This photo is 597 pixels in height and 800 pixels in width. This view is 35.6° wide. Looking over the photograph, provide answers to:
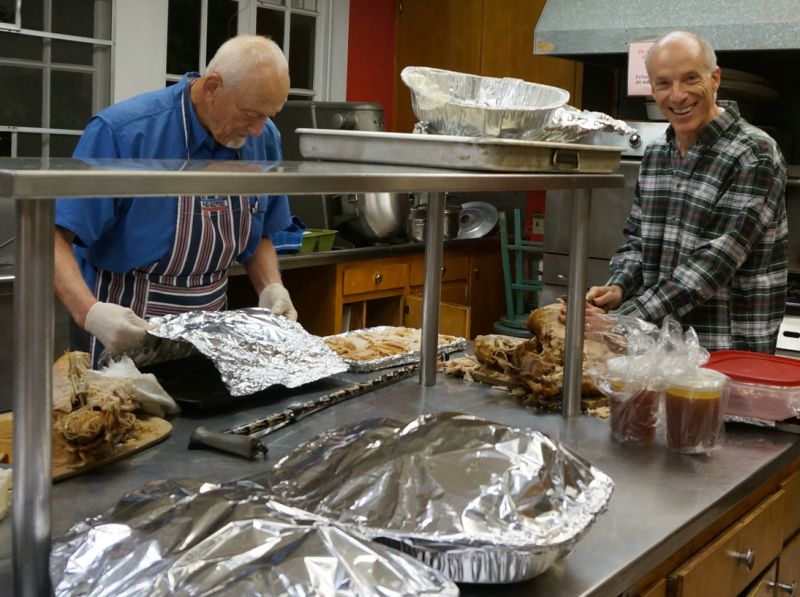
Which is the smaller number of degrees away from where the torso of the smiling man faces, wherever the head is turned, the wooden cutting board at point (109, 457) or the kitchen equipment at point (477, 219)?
the wooden cutting board

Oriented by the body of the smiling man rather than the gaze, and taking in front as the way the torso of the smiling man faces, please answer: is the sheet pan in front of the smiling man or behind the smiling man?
in front

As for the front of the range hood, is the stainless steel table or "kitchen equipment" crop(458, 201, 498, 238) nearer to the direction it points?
the stainless steel table

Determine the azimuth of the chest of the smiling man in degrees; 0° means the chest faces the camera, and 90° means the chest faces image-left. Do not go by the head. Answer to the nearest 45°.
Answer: approximately 45°

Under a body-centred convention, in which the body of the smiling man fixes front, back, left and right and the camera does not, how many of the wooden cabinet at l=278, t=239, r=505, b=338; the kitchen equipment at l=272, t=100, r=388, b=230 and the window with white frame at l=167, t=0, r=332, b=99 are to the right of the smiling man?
3

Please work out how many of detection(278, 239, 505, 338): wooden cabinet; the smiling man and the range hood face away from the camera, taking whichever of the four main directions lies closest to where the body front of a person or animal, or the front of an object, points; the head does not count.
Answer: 0

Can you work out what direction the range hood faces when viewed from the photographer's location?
facing the viewer

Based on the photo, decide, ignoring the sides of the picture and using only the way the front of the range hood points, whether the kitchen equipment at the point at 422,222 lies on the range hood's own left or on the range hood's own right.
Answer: on the range hood's own right

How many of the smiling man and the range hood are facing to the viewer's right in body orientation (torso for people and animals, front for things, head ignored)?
0
